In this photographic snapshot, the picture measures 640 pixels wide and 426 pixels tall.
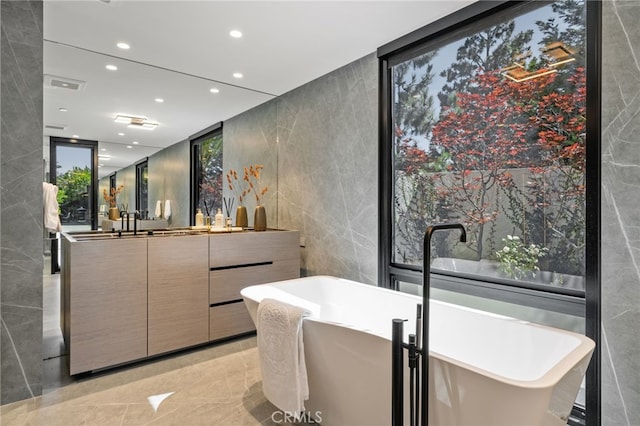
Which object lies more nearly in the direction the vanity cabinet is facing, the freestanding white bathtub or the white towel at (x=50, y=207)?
the freestanding white bathtub

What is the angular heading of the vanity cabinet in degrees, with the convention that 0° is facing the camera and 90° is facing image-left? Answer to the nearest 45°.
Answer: approximately 315°

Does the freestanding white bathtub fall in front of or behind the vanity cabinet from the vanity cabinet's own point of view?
in front
